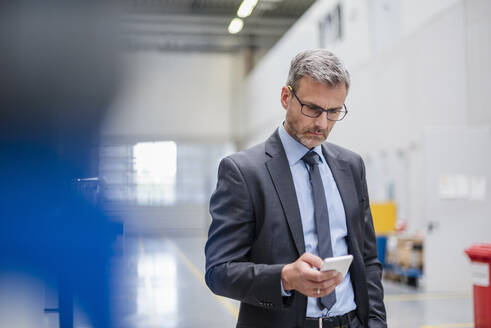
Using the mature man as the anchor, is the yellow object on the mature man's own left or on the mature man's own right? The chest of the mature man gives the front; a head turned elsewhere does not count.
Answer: on the mature man's own left

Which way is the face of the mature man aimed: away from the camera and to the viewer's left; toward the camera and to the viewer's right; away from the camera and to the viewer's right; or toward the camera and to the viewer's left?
toward the camera and to the viewer's right

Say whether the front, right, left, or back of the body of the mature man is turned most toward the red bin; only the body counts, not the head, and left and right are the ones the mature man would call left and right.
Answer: left

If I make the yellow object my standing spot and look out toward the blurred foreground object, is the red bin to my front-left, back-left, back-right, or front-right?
front-left

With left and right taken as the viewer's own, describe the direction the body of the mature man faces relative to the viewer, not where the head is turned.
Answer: facing the viewer and to the right of the viewer
